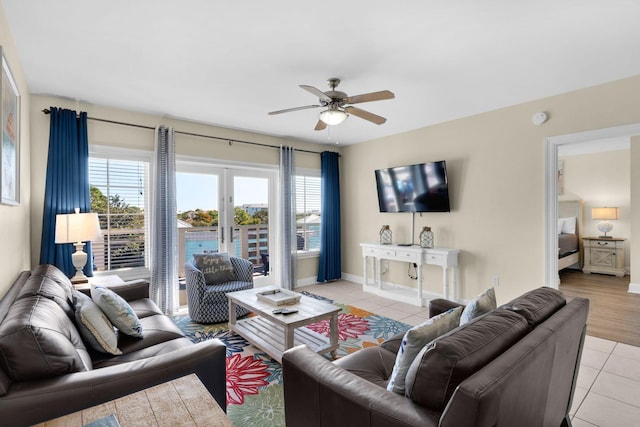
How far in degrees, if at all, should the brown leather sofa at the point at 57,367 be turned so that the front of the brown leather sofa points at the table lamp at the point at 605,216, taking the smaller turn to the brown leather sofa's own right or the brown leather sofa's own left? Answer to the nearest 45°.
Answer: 0° — it already faces it

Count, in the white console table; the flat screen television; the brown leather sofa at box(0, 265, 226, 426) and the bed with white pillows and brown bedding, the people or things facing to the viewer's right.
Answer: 1

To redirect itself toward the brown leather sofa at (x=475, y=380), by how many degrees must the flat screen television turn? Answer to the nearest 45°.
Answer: approximately 45° to its left

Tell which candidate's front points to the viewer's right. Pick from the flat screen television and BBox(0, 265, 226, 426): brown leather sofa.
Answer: the brown leather sofa

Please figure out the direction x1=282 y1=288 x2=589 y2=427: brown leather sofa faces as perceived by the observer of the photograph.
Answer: facing away from the viewer and to the left of the viewer

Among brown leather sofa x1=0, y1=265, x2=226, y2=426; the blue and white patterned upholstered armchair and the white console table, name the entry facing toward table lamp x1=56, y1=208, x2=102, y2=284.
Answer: the white console table

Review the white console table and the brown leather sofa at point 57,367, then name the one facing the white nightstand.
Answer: the brown leather sofa

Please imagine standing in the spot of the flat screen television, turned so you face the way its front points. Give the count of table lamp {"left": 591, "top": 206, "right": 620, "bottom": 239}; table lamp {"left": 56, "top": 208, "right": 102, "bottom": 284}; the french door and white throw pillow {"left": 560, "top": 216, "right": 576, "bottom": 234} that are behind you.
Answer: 2

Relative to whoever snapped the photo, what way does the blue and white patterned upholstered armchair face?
facing the viewer and to the right of the viewer

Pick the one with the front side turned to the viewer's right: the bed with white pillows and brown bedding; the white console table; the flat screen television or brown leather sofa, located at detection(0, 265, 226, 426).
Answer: the brown leather sofa

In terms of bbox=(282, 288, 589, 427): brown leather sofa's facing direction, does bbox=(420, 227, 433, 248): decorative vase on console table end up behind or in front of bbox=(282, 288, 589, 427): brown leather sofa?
in front

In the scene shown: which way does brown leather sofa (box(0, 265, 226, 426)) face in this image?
to the viewer's right

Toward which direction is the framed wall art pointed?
to the viewer's right

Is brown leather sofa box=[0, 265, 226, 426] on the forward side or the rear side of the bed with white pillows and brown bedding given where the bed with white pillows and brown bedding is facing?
on the forward side

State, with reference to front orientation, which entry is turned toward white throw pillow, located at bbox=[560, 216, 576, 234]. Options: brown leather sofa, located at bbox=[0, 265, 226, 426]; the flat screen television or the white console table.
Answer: the brown leather sofa

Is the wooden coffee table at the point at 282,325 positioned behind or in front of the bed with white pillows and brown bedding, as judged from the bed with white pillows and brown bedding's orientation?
in front

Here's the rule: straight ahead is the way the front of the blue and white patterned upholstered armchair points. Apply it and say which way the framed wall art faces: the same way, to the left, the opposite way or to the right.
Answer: to the left
